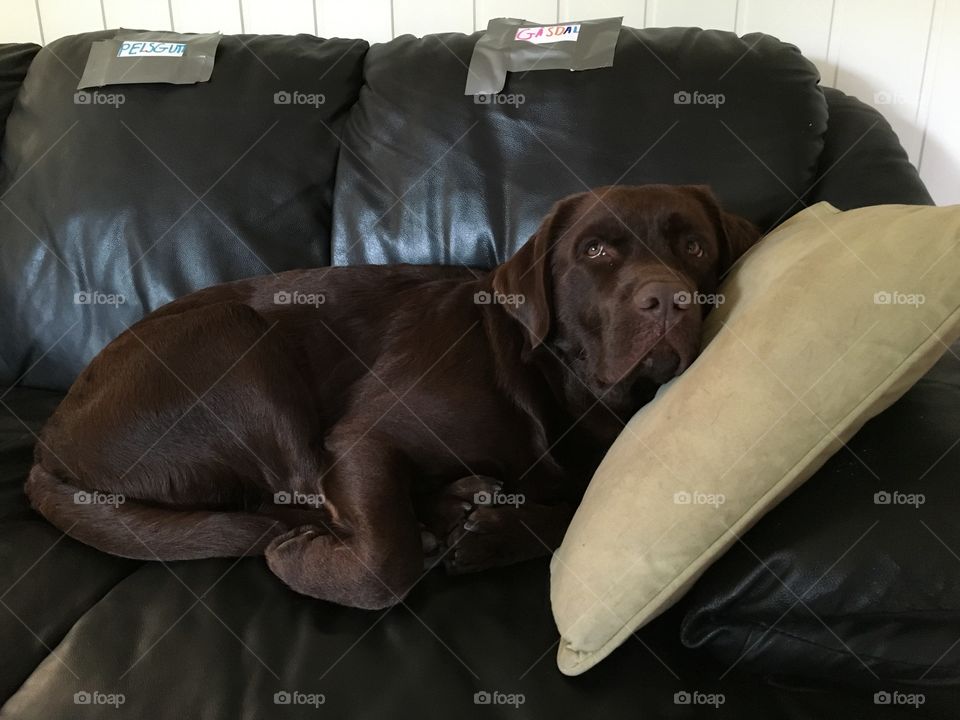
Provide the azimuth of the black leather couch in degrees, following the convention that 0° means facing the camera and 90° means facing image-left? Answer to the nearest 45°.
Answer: approximately 0°

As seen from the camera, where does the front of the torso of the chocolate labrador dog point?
to the viewer's right
